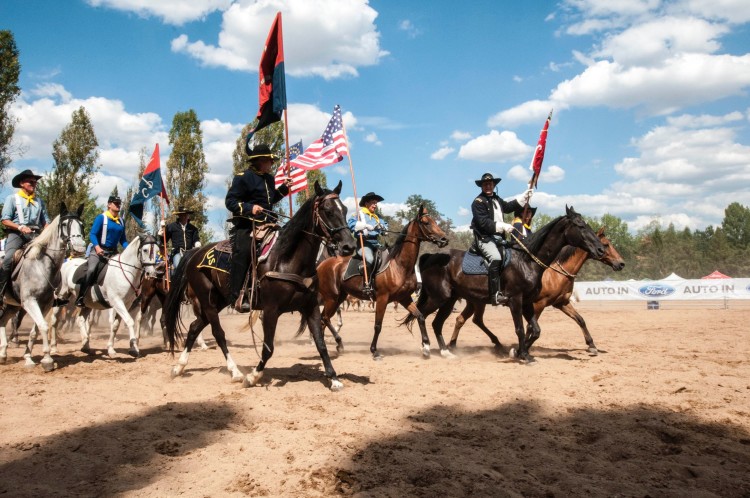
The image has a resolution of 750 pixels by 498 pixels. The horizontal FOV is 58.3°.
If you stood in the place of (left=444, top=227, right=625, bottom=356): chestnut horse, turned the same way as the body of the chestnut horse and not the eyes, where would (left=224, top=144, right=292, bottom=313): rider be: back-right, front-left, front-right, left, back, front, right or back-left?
back-right

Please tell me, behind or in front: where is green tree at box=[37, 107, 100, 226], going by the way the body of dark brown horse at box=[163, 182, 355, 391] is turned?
behind

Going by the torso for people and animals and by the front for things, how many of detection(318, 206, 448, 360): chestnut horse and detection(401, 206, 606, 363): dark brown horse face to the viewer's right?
2

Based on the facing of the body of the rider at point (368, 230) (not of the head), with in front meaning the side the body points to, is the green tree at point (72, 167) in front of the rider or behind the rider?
behind

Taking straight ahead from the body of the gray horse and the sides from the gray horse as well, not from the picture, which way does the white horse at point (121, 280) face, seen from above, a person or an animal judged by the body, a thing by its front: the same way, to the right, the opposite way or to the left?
the same way

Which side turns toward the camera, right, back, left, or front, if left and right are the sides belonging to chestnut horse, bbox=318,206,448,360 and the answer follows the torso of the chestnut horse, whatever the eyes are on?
right

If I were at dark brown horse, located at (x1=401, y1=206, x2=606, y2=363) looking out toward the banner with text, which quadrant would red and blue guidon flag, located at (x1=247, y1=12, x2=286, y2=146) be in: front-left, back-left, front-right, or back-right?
back-left

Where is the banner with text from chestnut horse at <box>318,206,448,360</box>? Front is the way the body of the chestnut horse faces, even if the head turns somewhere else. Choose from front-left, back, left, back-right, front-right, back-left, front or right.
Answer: front-left

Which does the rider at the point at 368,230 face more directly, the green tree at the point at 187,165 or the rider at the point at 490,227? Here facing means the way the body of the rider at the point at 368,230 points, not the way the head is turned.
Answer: the rider

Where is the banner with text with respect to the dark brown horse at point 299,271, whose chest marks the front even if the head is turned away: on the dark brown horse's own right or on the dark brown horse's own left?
on the dark brown horse's own left

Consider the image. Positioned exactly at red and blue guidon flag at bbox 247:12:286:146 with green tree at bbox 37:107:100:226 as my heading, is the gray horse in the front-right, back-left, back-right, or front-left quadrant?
front-left

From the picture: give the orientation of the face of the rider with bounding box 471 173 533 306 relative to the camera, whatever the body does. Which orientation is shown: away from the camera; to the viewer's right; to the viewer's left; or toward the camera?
toward the camera

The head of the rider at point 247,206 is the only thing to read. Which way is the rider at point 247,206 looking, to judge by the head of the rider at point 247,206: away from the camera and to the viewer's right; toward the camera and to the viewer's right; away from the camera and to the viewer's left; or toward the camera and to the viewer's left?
toward the camera and to the viewer's right

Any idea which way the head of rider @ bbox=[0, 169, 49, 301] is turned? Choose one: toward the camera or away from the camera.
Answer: toward the camera

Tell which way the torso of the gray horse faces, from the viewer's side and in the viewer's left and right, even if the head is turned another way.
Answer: facing the viewer and to the right of the viewer
